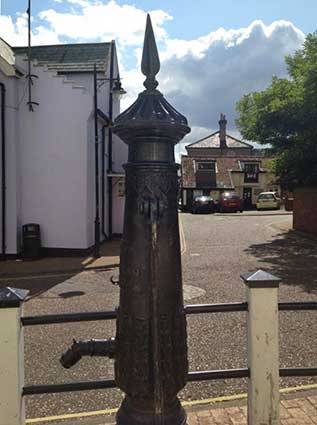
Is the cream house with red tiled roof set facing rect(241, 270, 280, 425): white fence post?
yes

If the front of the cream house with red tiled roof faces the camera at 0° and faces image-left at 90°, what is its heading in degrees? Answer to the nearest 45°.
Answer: approximately 0°

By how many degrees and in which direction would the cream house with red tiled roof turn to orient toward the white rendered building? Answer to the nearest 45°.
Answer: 0° — it already faces it

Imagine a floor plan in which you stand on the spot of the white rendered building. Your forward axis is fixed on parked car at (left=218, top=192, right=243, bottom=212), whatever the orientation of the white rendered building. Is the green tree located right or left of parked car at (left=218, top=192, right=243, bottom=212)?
right

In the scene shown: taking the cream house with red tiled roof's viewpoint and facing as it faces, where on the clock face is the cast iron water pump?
The cast iron water pump is roughly at 12 o'clock from the cream house with red tiled roof.

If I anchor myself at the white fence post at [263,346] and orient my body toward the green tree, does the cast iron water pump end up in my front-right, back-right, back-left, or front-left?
back-left

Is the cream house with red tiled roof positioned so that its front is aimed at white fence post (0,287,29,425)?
yes

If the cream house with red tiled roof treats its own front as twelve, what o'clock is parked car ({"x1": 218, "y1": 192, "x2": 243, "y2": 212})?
The parked car is roughly at 12 o'clock from the cream house with red tiled roof.

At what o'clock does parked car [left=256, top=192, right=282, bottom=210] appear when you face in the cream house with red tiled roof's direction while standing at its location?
The parked car is roughly at 11 o'clock from the cream house with red tiled roof.
